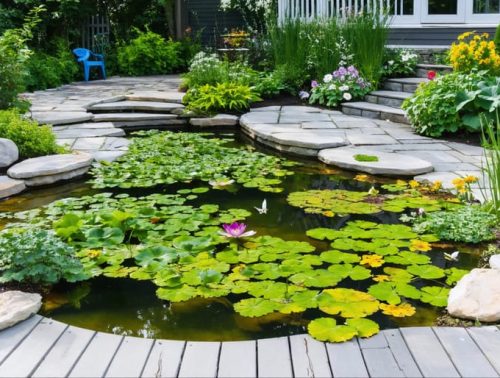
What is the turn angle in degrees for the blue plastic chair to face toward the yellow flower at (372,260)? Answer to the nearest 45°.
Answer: approximately 45° to its right

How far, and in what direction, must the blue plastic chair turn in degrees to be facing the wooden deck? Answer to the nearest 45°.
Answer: approximately 45° to its right

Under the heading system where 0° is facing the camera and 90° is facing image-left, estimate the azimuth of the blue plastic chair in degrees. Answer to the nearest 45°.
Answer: approximately 315°

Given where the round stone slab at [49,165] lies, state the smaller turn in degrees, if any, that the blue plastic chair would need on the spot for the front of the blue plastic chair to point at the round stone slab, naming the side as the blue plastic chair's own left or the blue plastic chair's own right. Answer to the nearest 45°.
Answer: approximately 45° to the blue plastic chair's own right

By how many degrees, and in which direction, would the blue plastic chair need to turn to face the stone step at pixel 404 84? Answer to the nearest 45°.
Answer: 0° — it already faces it

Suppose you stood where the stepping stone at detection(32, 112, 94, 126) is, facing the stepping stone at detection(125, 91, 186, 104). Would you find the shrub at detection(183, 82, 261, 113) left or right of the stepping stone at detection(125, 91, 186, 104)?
right

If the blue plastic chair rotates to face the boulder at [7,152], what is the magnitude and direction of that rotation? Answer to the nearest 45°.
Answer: approximately 45° to its right
